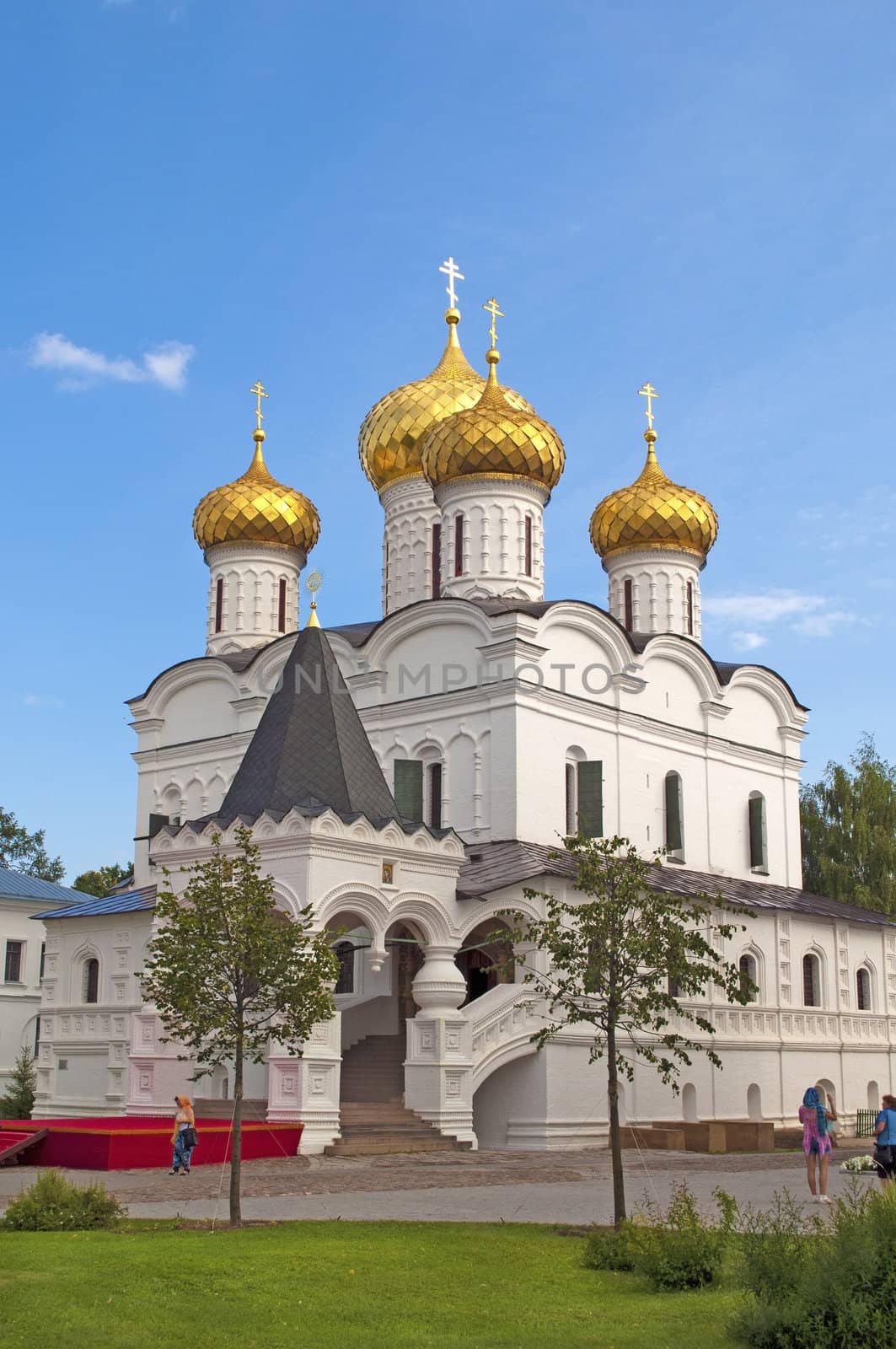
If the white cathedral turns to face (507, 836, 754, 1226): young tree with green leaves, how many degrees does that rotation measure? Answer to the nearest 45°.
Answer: approximately 45° to its left

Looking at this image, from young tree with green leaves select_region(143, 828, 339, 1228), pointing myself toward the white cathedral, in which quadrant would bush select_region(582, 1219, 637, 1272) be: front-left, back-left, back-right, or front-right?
back-right

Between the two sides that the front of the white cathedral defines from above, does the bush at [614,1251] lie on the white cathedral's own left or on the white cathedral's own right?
on the white cathedral's own left

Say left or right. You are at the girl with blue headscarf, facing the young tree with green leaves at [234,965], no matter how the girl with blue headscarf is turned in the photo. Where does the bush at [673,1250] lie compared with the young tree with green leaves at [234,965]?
left

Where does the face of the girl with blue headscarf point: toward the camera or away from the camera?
away from the camera

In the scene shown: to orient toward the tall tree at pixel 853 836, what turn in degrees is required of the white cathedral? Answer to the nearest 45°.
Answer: approximately 180°

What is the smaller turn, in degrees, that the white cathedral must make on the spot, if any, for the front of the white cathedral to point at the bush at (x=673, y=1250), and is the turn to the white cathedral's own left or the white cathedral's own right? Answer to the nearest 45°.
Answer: approximately 45° to the white cathedral's own left

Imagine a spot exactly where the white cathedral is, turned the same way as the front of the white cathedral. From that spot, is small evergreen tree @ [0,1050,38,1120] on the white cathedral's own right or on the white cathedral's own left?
on the white cathedral's own right

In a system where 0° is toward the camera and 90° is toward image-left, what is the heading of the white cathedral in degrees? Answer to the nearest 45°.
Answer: approximately 45°
